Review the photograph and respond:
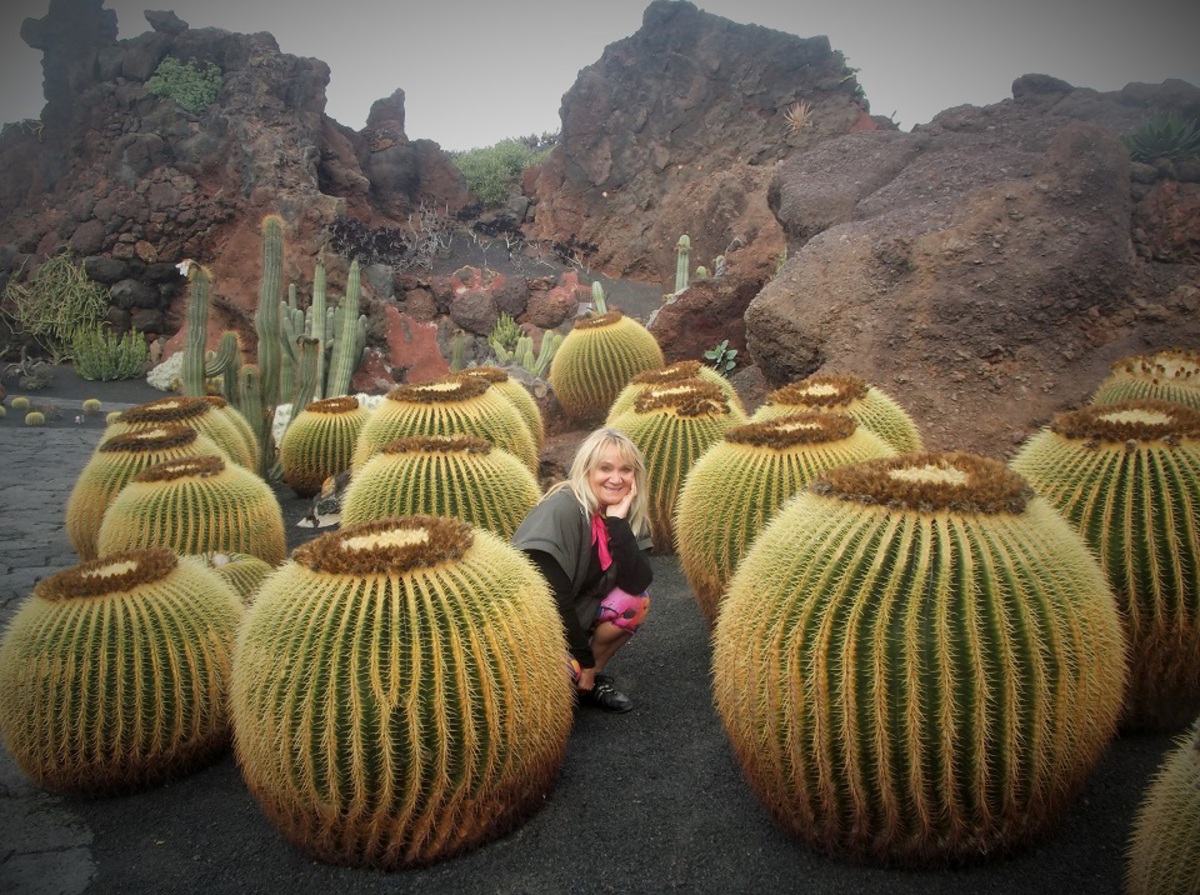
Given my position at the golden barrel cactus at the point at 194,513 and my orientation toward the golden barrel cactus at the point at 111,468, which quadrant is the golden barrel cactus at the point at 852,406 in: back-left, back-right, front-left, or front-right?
back-right

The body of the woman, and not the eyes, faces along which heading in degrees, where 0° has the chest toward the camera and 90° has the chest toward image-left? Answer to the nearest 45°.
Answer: approximately 315°

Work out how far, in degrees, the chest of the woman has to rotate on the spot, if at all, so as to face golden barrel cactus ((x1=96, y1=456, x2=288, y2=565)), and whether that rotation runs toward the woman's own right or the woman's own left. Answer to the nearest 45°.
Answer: approximately 180°

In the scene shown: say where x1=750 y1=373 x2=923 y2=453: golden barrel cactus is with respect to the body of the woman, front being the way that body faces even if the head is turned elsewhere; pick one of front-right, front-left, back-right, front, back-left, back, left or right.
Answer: left

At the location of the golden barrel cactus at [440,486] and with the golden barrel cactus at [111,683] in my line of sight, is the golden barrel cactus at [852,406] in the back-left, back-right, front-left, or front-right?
back-left

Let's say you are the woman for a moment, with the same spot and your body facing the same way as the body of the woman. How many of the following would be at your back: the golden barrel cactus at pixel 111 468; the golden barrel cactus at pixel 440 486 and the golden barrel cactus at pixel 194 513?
3

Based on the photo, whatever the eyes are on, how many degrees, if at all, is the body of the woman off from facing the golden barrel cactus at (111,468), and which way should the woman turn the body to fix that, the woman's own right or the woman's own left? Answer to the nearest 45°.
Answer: approximately 180°

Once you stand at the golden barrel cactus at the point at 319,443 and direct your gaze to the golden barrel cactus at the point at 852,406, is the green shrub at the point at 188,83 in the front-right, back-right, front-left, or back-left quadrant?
back-left

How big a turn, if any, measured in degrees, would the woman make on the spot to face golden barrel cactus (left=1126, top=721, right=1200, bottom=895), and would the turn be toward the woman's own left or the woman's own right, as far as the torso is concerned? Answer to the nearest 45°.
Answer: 0° — they already face it

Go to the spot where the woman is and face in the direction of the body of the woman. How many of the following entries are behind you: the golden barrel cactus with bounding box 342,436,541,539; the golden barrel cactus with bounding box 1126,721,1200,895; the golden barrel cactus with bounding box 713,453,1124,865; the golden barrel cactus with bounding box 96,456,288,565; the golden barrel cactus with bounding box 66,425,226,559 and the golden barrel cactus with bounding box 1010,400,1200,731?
3

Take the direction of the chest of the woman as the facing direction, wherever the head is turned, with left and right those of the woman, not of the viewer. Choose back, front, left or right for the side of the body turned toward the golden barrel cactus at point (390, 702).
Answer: right

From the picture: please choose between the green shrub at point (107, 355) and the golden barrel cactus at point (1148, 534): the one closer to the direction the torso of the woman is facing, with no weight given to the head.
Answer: the golden barrel cactus

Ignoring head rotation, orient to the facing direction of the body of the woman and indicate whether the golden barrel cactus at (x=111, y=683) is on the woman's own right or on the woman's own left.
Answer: on the woman's own right

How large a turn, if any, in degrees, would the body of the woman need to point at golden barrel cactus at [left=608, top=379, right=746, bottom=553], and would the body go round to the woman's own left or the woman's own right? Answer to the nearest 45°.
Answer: approximately 135° to the woman's own left

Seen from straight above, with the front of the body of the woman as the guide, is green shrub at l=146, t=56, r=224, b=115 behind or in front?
behind

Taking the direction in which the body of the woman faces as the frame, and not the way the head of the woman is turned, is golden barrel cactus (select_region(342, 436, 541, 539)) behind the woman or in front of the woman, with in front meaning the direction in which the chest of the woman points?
behind
